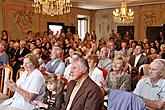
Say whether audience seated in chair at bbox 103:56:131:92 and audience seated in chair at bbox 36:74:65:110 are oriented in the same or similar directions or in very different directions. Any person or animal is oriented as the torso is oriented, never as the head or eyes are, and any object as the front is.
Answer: same or similar directions

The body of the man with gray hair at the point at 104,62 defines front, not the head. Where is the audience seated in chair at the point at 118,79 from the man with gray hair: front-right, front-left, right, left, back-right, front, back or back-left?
front-left

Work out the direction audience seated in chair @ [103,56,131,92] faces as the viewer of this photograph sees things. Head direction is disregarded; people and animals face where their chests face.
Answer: facing the viewer and to the left of the viewer

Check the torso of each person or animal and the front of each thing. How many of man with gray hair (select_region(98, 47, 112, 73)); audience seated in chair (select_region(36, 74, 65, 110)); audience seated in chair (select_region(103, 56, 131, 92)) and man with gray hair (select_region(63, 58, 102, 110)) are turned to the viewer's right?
0

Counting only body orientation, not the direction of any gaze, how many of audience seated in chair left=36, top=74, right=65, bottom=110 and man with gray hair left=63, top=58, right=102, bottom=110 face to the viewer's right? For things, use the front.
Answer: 0

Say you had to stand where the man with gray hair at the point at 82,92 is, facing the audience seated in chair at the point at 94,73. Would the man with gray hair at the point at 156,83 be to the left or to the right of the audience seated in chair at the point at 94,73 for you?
right

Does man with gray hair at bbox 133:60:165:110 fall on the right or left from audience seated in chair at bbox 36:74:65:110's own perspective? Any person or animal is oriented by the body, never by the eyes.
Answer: on their left

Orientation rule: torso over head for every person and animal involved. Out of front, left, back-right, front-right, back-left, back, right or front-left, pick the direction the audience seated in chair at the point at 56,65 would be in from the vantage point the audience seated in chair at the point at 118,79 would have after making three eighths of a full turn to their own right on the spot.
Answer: front-left

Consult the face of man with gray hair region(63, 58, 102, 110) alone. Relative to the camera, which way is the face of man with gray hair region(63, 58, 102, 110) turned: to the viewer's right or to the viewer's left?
to the viewer's left

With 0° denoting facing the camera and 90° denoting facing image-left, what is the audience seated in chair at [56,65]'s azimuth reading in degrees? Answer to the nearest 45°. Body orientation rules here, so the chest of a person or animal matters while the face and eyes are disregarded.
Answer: approximately 45°

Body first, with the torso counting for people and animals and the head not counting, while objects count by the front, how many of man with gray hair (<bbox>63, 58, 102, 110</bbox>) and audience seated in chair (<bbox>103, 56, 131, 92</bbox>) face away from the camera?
0
